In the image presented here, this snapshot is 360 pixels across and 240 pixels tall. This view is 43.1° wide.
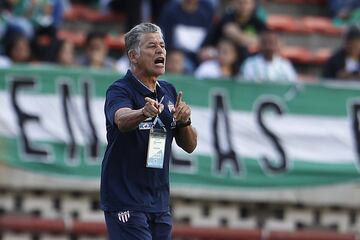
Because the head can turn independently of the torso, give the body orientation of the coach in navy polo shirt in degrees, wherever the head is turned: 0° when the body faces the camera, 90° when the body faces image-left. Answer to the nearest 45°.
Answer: approximately 315°

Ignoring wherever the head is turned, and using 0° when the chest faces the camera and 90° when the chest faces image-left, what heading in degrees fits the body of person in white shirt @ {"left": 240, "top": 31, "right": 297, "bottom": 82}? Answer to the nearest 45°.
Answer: approximately 0°

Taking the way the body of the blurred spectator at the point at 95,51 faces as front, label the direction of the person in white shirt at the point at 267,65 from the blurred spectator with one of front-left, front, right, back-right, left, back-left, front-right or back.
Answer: left

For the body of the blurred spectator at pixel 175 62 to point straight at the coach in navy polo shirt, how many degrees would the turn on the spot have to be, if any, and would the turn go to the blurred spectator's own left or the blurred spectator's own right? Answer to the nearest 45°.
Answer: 0° — they already face them

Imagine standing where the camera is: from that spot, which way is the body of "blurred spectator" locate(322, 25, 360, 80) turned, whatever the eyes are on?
toward the camera

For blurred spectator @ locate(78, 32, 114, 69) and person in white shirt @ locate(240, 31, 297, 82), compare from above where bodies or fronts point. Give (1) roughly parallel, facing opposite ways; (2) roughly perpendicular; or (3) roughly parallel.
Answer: roughly parallel

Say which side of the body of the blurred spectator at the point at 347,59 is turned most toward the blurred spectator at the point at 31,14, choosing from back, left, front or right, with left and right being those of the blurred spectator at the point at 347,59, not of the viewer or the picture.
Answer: right

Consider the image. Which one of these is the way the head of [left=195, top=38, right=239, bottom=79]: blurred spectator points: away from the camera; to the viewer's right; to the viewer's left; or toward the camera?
toward the camera

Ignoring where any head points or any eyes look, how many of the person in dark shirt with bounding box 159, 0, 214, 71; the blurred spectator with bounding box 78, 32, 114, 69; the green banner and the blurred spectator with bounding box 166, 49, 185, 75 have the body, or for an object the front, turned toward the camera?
4

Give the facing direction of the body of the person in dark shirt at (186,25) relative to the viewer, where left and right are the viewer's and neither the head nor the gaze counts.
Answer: facing the viewer

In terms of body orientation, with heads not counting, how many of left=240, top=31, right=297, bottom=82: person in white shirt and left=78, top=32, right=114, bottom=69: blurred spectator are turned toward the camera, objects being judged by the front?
2

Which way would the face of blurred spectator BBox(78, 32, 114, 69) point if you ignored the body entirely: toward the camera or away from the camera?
toward the camera

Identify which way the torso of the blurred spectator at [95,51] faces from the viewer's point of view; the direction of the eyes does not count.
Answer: toward the camera

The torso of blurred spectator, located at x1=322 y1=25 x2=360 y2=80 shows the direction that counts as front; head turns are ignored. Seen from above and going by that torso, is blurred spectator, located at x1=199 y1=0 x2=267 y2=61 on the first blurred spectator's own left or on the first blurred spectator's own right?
on the first blurred spectator's own right

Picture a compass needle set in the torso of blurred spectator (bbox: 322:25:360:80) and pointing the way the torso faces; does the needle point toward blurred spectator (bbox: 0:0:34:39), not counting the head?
no

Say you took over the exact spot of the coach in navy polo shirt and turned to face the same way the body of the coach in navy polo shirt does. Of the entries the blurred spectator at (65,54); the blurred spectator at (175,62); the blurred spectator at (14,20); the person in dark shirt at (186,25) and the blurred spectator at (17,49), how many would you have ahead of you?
0
